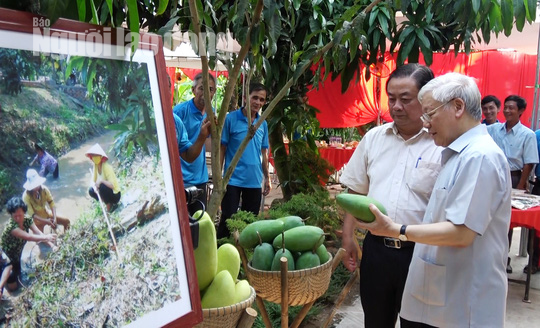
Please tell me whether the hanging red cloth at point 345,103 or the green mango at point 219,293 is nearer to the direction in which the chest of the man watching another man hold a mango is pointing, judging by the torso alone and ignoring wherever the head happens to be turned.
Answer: the green mango

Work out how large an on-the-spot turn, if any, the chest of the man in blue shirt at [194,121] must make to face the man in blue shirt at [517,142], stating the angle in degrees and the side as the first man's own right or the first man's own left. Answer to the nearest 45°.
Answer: approximately 45° to the first man's own left

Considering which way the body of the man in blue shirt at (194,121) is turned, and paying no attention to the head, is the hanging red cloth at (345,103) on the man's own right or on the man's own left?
on the man's own left

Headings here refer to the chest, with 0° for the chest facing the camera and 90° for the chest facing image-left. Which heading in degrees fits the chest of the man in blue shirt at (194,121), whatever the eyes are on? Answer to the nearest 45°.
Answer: approximately 315°

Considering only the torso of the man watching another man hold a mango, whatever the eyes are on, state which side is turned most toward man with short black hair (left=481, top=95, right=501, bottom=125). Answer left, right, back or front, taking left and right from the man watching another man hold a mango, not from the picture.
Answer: back

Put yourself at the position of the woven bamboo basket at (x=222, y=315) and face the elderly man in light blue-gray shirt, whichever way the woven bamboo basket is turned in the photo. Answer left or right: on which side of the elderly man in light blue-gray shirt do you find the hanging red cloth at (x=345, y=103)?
left

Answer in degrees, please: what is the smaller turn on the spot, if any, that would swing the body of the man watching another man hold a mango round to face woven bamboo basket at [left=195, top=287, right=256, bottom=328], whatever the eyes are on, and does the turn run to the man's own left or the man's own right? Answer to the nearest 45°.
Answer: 0° — they already face it

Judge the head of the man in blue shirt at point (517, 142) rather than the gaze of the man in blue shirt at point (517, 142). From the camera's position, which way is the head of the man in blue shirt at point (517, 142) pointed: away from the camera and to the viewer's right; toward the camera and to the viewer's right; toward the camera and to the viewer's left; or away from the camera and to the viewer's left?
toward the camera and to the viewer's left
